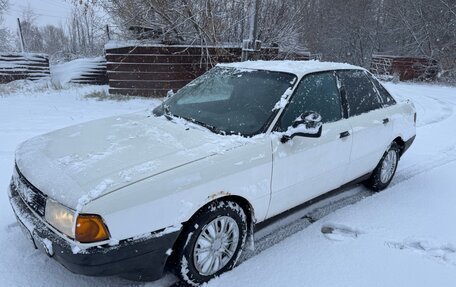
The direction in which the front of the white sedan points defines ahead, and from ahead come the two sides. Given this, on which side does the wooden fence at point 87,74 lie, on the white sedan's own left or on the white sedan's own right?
on the white sedan's own right

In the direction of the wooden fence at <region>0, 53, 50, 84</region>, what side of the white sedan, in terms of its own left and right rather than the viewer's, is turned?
right

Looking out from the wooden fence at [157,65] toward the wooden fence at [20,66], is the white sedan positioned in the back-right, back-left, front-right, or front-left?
back-left

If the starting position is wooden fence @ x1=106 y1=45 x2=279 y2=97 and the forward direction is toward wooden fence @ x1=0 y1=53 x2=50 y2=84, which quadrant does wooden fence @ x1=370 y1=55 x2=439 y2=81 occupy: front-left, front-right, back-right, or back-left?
back-right

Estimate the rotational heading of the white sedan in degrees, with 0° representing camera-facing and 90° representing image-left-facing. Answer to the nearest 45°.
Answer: approximately 45°

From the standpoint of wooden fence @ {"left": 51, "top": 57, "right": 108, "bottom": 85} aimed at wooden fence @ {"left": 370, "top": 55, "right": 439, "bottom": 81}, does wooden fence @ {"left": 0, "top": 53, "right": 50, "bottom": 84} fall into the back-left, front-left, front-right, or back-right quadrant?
back-left

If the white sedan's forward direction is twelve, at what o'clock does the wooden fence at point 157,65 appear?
The wooden fence is roughly at 4 o'clock from the white sedan.
